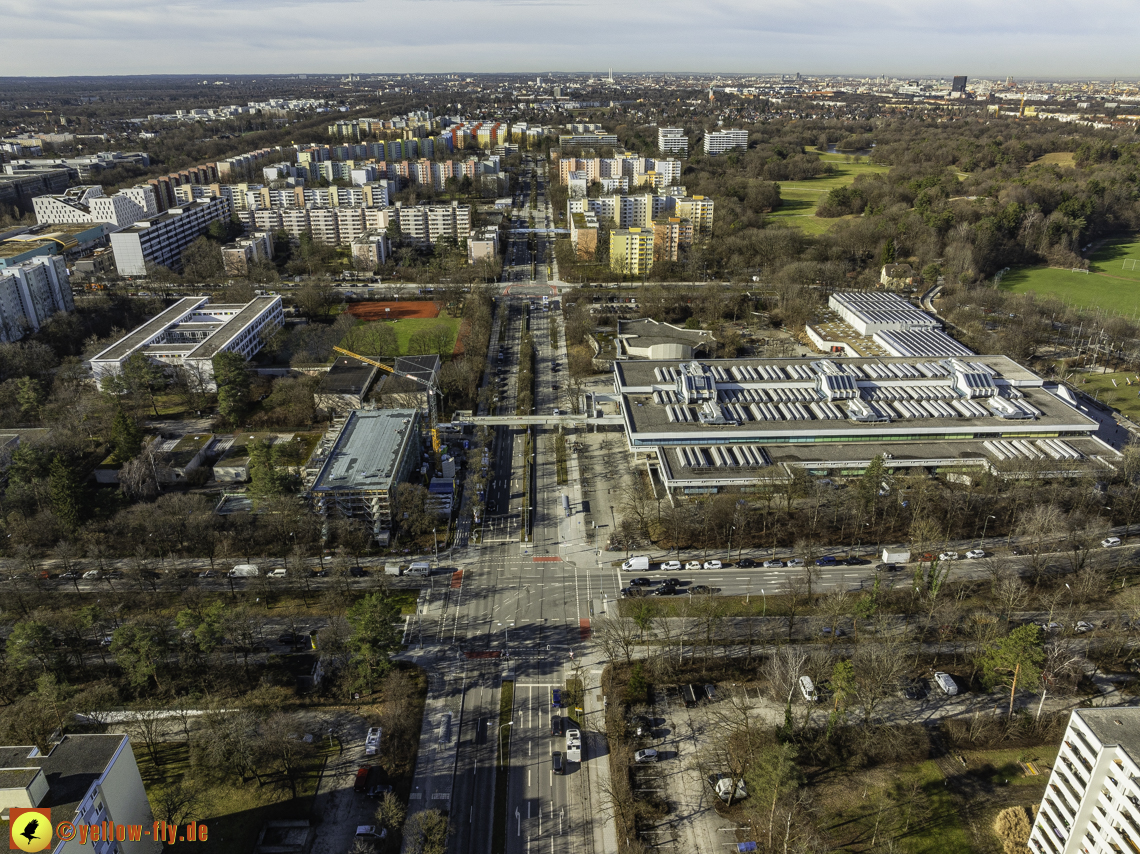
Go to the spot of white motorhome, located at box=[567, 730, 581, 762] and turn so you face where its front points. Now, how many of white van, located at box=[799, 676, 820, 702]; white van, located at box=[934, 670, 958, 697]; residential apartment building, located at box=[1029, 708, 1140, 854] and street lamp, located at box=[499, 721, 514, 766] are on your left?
1

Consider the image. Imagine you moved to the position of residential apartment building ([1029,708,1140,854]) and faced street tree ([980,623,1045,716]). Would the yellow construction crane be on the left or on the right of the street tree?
left

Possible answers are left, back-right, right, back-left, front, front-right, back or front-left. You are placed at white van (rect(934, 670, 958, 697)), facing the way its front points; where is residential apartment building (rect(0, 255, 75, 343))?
front-left

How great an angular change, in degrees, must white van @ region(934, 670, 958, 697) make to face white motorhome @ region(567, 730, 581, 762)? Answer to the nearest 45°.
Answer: approximately 90° to its left

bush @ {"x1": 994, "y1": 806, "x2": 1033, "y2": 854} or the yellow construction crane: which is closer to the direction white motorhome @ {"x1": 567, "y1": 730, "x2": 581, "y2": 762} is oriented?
the yellow construction crane

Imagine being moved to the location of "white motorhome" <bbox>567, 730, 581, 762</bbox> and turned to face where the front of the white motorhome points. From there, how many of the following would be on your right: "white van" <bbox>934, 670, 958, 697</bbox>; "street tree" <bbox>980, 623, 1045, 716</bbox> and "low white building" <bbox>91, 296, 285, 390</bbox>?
2

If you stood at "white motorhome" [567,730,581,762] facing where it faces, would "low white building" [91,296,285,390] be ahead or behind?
ahead

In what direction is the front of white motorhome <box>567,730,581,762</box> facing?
away from the camera

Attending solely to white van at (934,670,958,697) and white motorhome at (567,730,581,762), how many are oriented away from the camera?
1

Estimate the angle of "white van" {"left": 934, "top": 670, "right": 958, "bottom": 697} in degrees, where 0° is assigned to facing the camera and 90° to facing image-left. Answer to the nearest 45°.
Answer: approximately 135°

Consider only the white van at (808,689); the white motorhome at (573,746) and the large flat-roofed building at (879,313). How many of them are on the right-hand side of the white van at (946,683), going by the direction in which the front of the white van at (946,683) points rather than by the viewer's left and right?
2

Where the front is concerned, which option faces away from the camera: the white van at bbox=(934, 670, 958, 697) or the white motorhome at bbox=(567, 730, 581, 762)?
the white motorhome

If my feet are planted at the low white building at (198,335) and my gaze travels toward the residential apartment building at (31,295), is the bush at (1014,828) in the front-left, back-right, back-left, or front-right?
back-left

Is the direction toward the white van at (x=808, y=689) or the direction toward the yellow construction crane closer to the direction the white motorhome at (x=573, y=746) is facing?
the yellow construction crane
